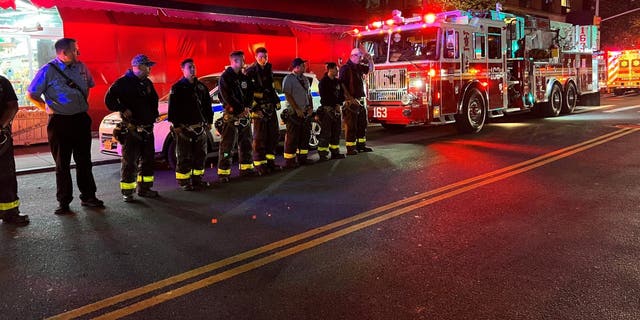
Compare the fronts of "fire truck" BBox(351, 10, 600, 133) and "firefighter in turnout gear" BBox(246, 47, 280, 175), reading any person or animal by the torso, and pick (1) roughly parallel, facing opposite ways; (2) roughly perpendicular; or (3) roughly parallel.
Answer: roughly perpendicular

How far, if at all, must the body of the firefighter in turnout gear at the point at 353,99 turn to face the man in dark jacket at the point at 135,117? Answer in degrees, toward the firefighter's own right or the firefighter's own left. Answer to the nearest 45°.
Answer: approximately 90° to the firefighter's own right

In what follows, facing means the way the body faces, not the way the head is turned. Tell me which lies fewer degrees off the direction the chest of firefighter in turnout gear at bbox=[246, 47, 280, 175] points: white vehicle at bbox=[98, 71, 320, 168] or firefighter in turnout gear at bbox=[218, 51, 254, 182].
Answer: the firefighter in turnout gear

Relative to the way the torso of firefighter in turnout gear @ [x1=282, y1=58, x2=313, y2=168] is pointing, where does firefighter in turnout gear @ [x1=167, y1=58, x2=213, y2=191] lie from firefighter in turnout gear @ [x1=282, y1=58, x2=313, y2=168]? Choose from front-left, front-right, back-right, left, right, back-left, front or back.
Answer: right

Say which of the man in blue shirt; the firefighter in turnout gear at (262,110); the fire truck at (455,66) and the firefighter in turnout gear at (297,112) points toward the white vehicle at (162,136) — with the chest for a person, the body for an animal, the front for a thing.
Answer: the fire truck

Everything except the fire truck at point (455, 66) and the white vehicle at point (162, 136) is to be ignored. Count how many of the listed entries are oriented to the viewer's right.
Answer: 0

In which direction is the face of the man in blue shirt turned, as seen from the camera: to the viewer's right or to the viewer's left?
to the viewer's right

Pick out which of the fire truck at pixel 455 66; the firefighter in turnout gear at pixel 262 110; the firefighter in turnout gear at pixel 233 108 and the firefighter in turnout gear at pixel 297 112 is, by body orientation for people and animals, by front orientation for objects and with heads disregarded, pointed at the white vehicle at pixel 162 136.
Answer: the fire truck

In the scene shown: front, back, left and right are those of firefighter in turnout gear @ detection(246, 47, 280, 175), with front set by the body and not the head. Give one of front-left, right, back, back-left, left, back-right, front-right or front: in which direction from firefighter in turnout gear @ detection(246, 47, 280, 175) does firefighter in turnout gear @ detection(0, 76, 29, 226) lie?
right

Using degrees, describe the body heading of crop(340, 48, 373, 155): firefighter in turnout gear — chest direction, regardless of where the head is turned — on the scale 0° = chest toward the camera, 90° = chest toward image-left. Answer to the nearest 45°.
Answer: approximately 315°

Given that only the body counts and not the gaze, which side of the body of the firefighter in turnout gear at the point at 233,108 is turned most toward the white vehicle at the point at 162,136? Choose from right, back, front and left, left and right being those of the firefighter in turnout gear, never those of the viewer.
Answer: back

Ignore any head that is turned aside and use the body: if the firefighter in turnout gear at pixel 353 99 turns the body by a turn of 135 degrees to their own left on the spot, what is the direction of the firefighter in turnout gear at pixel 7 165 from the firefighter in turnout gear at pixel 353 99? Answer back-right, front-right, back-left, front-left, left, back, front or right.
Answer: back-left

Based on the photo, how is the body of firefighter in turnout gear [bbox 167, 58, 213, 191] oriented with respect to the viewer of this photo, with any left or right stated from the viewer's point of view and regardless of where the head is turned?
facing the viewer and to the right of the viewer

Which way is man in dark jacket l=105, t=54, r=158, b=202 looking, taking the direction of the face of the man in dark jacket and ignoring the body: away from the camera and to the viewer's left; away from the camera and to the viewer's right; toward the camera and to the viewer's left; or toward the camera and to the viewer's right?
toward the camera and to the viewer's right

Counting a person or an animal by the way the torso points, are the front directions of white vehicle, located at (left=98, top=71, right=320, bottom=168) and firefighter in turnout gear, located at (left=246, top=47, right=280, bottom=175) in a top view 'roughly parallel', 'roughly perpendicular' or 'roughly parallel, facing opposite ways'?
roughly perpendicular

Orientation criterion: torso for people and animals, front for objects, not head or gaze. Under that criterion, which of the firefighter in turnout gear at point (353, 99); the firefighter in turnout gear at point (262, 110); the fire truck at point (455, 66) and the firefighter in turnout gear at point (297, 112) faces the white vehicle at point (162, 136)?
the fire truck

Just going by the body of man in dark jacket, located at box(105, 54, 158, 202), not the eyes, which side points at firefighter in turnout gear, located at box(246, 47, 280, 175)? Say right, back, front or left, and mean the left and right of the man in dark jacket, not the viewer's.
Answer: left

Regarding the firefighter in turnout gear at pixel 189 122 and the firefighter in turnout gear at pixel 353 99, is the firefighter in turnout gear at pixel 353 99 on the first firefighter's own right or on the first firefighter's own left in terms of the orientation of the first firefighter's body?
on the first firefighter's own left
